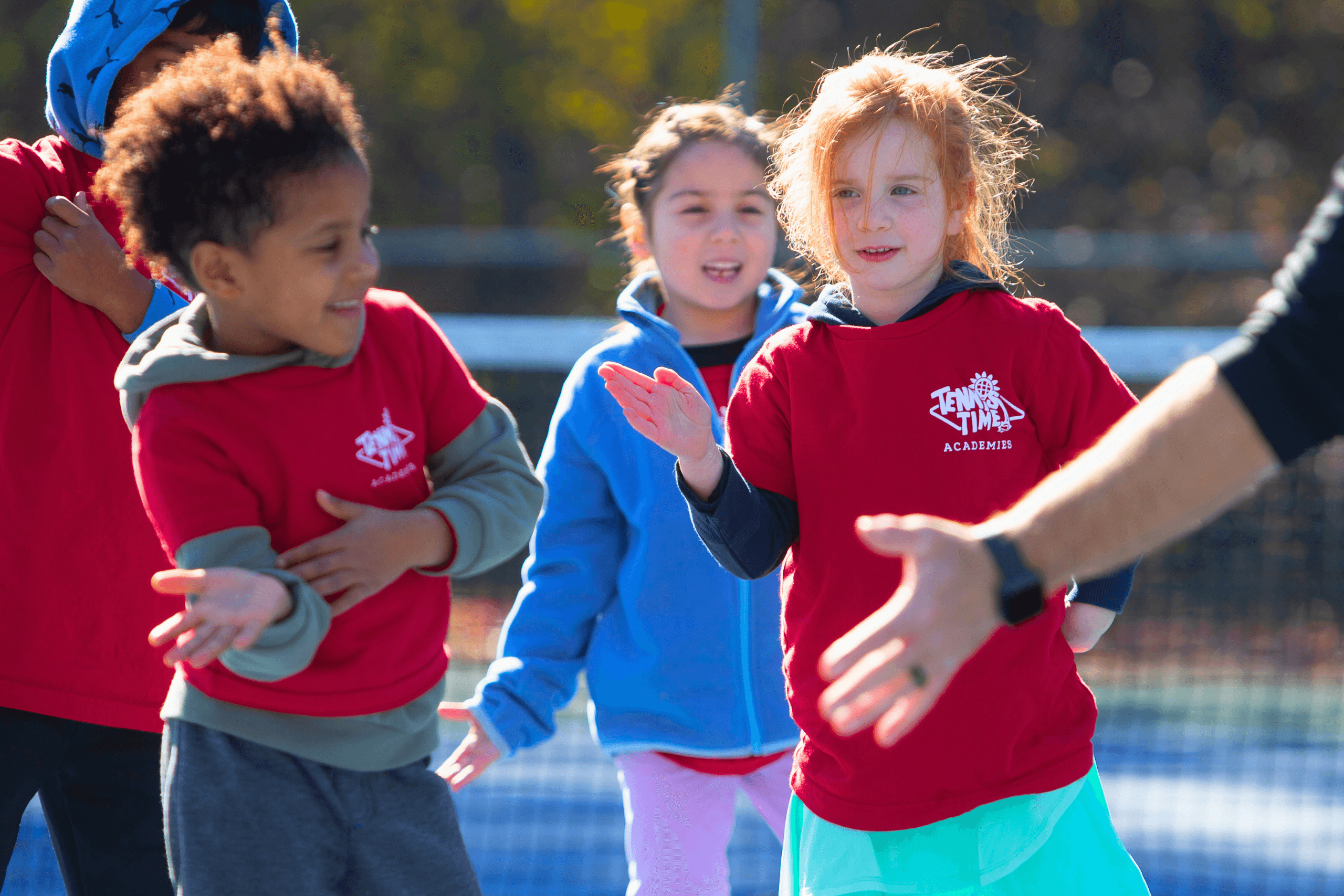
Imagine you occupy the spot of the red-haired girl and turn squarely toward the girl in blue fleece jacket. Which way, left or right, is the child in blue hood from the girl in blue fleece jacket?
left

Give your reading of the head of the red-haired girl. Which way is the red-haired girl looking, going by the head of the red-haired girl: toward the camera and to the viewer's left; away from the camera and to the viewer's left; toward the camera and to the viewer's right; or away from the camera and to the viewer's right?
toward the camera and to the viewer's left

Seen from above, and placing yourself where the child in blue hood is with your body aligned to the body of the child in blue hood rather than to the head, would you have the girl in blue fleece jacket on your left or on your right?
on your left

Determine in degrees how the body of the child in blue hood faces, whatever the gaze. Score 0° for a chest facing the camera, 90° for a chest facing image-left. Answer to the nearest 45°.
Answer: approximately 315°

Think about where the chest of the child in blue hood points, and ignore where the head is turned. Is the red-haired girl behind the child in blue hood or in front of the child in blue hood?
in front
